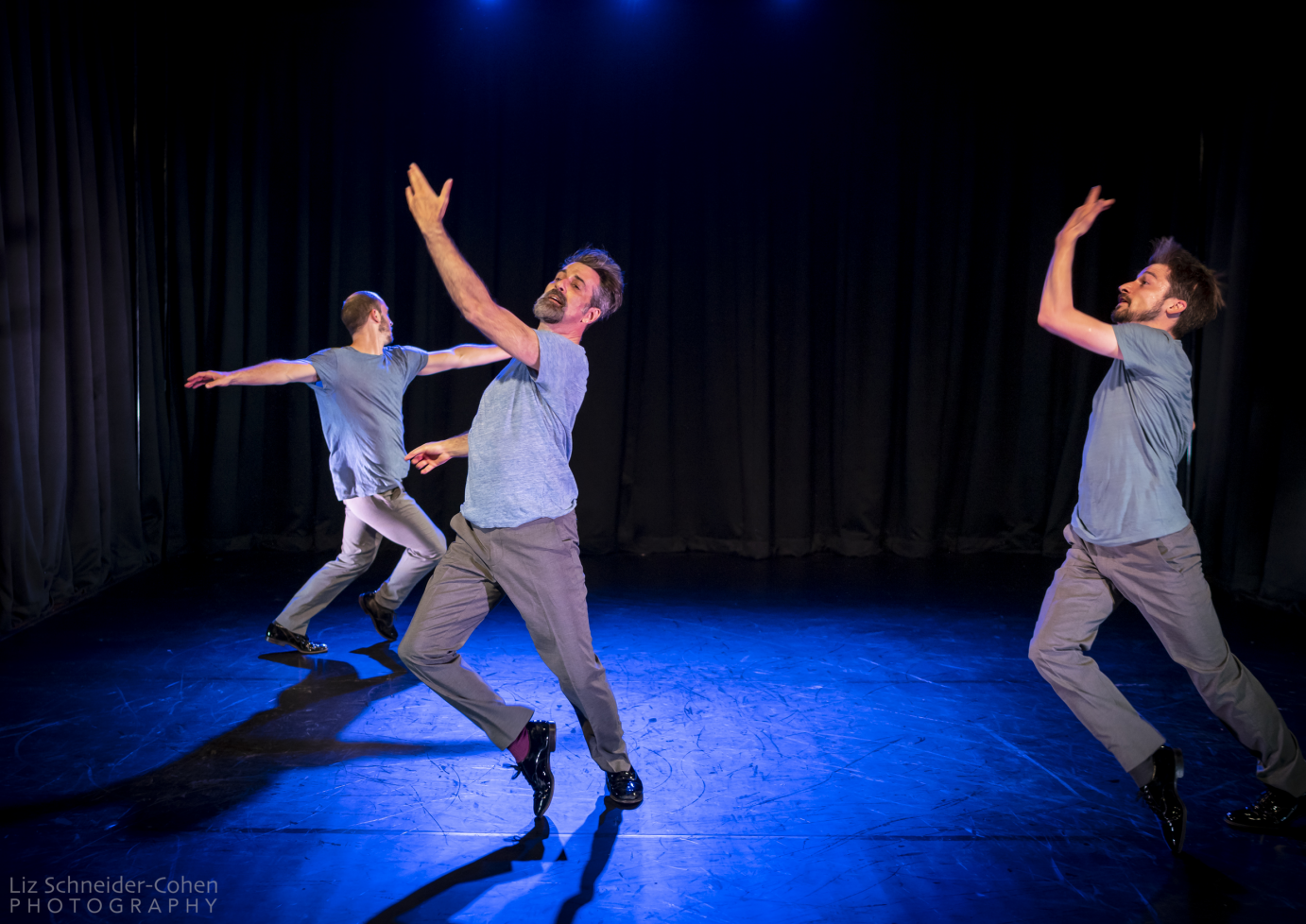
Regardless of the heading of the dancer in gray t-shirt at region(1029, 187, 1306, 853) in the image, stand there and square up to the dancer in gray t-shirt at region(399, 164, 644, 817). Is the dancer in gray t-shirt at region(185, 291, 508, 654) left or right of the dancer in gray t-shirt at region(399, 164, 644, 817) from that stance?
right

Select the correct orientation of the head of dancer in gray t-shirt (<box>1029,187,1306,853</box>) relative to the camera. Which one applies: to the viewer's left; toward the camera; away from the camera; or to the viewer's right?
to the viewer's left

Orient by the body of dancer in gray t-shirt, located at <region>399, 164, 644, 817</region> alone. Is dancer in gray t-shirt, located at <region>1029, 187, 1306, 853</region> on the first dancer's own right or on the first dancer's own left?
on the first dancer's own left
